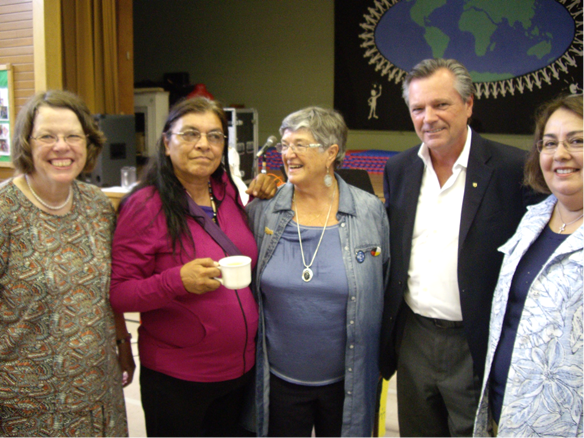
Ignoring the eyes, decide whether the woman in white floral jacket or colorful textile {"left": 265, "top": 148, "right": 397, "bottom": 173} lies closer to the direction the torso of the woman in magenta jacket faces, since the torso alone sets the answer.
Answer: the woman in white floral jacket

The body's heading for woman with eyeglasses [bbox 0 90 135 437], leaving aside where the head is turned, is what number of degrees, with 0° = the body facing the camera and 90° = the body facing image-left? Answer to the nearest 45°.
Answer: approximately 0°

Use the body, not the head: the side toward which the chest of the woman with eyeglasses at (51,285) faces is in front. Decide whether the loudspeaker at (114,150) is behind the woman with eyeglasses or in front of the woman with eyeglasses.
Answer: behind

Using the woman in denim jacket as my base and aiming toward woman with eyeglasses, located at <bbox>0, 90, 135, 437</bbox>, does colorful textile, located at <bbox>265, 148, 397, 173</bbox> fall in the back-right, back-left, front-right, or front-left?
back-right

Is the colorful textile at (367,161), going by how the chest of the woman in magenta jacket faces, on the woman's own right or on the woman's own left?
on the woman's own left

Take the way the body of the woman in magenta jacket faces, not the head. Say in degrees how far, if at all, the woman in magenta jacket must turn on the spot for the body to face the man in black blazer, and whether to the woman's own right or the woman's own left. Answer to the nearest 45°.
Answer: approximately 45° to the woman's own left

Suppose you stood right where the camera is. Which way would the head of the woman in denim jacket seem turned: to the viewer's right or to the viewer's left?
to the viewer's left

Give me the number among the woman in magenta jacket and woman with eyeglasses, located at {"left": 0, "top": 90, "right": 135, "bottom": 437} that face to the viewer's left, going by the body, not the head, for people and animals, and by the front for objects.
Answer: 0

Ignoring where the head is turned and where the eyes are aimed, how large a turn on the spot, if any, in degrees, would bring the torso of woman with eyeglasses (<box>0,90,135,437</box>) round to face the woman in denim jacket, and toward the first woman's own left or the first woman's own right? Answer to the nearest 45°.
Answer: approximately 90° to the first woman's own left
